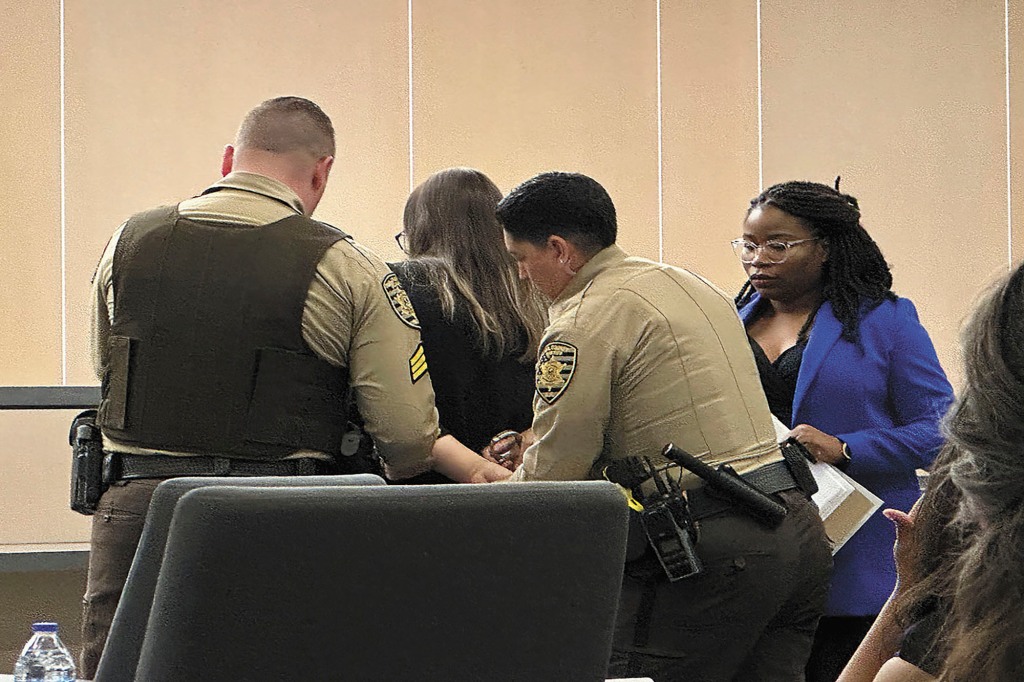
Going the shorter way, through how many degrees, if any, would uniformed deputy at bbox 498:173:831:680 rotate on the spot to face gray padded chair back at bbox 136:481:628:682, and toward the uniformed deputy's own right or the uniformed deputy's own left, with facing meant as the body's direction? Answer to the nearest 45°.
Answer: approximately 135° to the uniformed deputy's own left

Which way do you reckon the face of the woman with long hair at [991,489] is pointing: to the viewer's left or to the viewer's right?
to the viewer's left

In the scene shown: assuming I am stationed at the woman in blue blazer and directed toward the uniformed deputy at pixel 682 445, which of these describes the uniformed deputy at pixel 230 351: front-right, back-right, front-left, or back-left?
front-right

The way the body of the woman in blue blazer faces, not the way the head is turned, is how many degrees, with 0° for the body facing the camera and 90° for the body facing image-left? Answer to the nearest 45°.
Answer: approximately 45°

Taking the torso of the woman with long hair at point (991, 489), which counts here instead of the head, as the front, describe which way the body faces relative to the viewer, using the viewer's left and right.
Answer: facing away from the viewer and to the left of the viewer

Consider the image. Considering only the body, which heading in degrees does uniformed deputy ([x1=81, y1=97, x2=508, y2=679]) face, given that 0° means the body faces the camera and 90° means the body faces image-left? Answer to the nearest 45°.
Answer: approximately 225°

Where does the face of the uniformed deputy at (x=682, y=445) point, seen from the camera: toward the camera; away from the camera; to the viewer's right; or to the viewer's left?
to the viewer's left

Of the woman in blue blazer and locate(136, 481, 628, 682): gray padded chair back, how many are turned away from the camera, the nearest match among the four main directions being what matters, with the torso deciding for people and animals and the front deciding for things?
1

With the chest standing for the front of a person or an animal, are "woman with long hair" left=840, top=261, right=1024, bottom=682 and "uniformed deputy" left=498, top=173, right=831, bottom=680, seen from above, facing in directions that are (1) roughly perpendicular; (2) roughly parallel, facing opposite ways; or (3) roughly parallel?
roughly parallel

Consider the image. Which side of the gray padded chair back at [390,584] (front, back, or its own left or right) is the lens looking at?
back

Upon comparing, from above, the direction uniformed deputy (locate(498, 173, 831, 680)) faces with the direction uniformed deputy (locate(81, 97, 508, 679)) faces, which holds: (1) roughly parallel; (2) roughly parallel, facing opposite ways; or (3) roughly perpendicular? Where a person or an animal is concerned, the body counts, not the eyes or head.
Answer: roughly perpendicular

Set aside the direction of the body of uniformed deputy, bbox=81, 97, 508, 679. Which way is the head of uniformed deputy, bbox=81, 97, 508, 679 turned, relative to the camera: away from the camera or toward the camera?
away from the camera

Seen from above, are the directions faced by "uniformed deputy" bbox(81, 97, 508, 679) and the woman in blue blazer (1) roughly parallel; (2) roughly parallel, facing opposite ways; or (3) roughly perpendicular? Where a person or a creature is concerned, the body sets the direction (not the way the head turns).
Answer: roughly parallel, facing opposite ways

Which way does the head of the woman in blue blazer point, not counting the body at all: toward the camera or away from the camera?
toward the camera

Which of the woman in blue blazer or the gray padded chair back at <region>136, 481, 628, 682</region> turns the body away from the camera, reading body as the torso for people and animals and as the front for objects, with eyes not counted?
the gray padded chair back

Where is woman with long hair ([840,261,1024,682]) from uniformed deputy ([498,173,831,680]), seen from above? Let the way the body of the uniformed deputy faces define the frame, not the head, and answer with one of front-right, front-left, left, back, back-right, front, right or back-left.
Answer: back-left

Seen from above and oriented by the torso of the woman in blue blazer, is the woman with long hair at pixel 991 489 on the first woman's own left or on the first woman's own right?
on the first woman's own left
